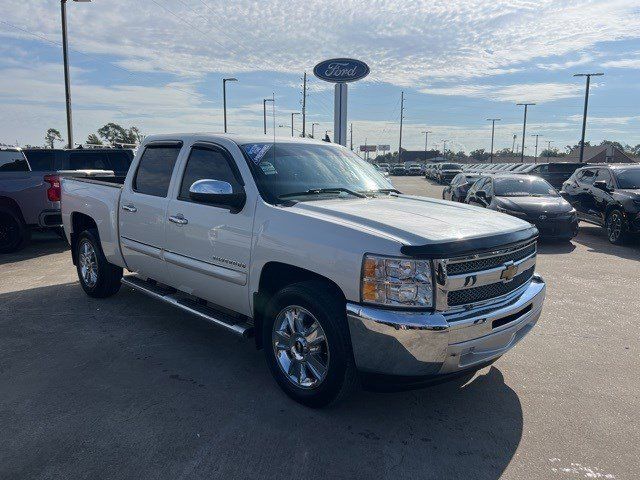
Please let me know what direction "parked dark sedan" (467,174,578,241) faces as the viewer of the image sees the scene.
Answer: facing the viewer and to the right of the viewer

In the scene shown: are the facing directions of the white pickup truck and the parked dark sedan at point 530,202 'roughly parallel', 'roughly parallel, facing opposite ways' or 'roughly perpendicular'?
roughly parallel

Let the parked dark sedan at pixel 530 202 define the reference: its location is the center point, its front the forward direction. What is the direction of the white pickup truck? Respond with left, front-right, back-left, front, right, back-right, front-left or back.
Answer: front-right

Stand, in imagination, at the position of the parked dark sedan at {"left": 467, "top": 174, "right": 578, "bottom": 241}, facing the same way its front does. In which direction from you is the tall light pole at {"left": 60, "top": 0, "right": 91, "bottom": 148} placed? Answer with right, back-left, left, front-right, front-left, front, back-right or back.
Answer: back-right

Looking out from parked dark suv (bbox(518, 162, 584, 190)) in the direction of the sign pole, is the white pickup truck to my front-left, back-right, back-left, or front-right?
back-left

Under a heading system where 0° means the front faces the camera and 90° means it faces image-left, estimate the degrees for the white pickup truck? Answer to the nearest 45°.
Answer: approximately 315°

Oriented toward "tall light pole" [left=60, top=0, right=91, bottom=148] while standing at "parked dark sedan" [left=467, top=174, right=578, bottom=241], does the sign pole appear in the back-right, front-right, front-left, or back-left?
front-right

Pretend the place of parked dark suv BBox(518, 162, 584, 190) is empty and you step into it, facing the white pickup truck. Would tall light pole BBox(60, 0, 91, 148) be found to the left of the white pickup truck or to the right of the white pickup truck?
right

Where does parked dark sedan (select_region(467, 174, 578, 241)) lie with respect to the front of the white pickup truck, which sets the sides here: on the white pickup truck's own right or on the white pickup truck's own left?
on the white pickup truck's own left

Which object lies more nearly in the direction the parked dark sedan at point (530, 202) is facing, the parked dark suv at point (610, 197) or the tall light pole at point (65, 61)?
the parked dark suv

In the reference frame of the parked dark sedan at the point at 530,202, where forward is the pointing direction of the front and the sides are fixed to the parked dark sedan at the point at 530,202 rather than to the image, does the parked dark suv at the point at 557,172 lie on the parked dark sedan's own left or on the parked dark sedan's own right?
on the parked dark sedan's own left

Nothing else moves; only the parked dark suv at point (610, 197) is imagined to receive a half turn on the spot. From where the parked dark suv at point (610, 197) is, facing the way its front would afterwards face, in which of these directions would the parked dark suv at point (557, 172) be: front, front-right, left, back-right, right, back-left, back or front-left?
front-right

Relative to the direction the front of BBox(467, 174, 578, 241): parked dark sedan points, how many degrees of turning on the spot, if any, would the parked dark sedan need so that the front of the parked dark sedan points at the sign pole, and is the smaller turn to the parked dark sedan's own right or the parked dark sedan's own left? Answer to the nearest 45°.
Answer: approximately 180°

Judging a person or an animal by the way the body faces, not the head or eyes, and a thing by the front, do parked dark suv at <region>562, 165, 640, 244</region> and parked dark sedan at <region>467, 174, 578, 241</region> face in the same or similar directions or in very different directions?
same or similar directions

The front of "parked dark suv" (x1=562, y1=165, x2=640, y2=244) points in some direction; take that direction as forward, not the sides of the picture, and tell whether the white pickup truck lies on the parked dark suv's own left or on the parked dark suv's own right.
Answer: on the parked dark suv's own right
